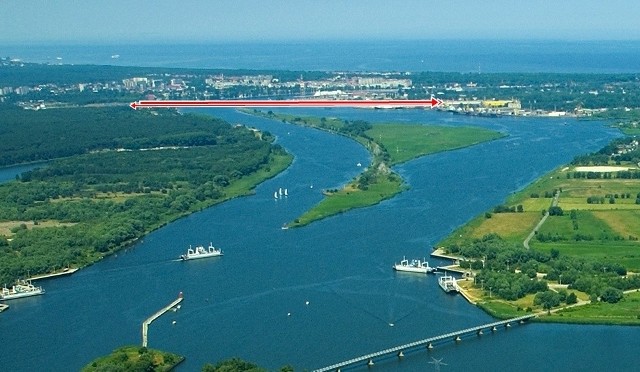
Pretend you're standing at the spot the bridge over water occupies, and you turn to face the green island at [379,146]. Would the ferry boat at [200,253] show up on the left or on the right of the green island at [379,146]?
left

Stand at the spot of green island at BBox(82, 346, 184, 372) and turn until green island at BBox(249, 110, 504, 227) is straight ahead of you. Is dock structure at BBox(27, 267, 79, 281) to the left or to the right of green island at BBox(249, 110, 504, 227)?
left

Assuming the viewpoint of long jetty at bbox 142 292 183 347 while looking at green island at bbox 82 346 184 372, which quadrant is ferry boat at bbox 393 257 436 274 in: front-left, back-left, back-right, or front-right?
back-left

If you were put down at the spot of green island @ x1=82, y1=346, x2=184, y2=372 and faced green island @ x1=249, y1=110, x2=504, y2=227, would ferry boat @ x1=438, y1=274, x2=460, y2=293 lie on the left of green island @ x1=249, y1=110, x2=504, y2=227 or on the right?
right
